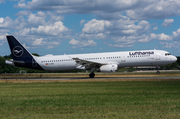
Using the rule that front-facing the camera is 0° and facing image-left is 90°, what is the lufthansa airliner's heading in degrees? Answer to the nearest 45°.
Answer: approximately 270°
